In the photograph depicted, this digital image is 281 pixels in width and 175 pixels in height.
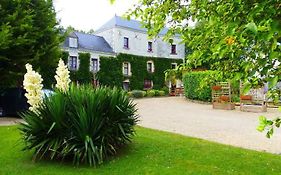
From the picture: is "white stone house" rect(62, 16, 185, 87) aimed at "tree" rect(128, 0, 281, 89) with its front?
yes

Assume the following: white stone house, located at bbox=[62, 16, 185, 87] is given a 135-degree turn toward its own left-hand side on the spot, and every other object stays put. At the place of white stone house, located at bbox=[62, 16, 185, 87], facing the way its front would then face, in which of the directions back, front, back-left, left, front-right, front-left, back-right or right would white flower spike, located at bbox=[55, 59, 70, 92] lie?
back-right

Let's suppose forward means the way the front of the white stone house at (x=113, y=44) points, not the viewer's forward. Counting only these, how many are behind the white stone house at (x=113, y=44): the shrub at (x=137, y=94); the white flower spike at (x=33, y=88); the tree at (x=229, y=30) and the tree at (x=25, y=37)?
0

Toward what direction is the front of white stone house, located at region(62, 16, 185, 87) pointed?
toward the camera

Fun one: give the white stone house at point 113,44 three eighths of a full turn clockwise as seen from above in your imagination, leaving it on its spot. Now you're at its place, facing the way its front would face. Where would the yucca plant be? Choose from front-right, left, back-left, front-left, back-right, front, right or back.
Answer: back-left

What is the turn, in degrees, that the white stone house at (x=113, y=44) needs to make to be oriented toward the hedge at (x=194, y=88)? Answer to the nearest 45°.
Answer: approximately 45° to its left

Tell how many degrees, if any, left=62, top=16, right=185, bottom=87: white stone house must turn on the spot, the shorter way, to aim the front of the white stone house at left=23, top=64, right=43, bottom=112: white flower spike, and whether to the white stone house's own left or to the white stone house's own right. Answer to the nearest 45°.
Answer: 0° — it already faces it

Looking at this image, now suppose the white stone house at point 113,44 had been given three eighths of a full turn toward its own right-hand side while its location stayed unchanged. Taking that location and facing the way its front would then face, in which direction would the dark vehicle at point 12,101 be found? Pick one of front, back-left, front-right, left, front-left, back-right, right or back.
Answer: back-left

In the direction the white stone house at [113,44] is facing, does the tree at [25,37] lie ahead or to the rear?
ahead

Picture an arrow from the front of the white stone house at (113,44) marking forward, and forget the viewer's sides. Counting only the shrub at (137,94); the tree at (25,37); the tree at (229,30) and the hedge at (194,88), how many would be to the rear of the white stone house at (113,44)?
0
